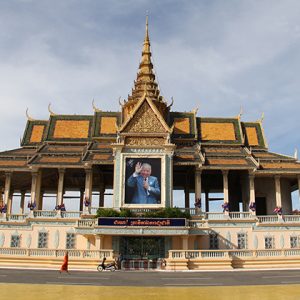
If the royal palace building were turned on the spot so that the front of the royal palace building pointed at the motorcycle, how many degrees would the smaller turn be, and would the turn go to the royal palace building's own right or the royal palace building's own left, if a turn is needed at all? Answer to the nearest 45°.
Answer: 0° — it already faces it

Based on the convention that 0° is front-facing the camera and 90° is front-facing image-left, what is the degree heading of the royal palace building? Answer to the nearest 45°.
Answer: approximately 0°
